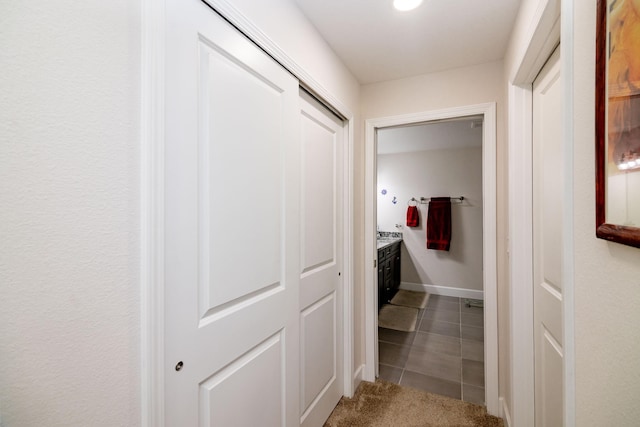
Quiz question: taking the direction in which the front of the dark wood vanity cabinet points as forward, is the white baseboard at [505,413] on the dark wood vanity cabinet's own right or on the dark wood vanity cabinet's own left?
on the dark wood vanity cabinet's own right

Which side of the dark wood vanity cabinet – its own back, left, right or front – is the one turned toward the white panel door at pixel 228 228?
right

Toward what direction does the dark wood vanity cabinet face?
to the viewer's right

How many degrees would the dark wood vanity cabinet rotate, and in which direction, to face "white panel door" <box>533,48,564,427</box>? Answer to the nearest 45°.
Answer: approximately 90° to its right

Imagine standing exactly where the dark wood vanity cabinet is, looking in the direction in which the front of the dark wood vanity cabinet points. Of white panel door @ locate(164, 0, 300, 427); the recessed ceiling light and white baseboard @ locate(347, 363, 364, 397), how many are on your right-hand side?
3

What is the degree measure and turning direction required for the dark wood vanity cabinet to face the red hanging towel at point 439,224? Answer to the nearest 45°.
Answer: approximately 45° to its left

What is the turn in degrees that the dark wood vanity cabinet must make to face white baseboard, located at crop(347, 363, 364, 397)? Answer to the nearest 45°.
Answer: approximately 90° to its right

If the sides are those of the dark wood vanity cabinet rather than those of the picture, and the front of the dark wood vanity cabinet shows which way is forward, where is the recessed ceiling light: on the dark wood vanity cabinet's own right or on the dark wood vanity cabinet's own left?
on the dark wood vanity cabinet's own right
